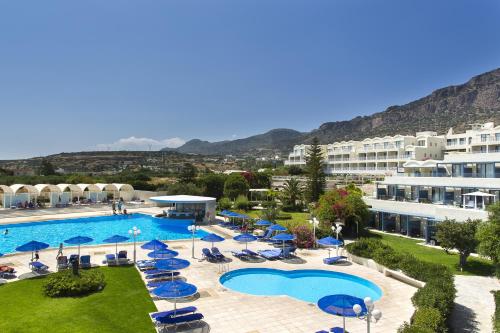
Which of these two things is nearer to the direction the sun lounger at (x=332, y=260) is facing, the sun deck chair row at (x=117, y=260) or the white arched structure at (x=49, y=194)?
the sun deck chair row

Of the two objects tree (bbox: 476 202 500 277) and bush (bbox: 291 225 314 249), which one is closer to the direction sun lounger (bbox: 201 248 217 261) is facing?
the tree

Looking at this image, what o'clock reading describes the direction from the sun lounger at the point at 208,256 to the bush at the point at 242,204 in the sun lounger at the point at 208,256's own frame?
The bush is roughly at 8 o'clock from the sun lounger.

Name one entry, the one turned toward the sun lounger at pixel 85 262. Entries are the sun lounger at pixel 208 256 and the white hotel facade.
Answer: the white hotel facade

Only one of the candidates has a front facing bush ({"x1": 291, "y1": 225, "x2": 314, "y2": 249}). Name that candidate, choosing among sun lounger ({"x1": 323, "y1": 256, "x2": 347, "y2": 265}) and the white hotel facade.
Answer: the white hotel facade

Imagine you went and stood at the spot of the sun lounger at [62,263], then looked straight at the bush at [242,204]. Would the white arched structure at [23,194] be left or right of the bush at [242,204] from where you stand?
left

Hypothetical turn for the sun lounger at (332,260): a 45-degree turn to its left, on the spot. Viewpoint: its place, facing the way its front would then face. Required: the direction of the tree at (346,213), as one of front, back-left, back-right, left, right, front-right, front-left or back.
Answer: back

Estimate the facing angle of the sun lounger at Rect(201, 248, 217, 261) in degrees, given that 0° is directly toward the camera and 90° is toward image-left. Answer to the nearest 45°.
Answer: approximately 315°

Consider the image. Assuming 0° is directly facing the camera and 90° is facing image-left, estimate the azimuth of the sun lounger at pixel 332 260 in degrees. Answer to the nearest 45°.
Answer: approximately 45°

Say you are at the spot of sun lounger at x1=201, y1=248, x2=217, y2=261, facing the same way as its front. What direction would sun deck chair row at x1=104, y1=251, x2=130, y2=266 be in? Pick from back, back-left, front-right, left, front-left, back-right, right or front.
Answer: back-right

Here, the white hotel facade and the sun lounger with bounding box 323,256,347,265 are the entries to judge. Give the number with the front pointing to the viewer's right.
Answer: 0

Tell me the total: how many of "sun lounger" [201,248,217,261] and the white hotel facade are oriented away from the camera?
0

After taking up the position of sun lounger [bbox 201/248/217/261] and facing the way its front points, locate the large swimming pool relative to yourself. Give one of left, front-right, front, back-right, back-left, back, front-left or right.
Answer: back
